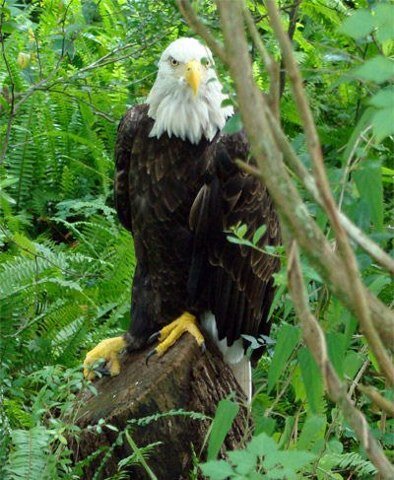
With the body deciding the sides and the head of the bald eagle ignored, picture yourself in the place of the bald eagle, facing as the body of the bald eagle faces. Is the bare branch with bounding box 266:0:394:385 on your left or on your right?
on your left

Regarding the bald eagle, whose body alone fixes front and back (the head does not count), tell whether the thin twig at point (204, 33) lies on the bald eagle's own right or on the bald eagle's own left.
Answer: on the bald eagle's own left

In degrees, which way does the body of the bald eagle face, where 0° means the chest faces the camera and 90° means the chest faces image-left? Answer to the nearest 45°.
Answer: approximately 45°

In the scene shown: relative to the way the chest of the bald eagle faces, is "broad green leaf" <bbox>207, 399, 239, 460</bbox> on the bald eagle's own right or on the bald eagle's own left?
on the bald eagle's own left
